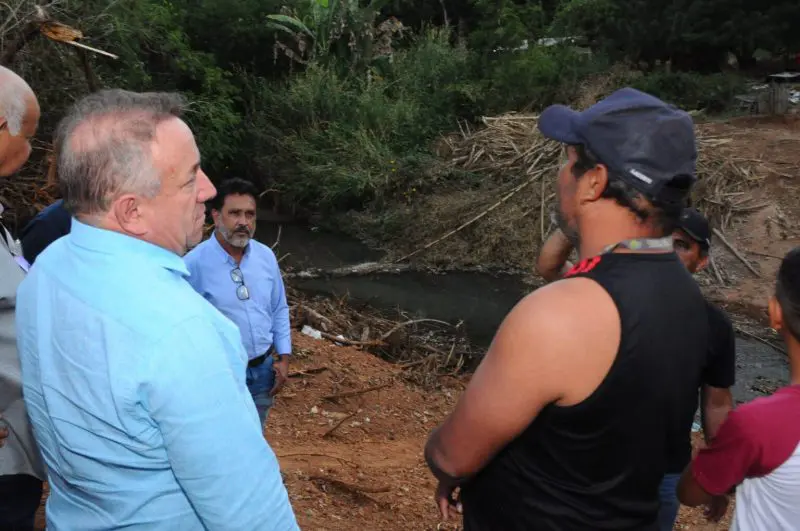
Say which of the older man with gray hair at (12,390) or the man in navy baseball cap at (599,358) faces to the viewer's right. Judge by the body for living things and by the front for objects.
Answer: the older man with gray hair

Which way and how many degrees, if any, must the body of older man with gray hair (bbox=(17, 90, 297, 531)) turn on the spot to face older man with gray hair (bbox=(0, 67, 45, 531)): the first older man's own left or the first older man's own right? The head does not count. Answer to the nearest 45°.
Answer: approximately 90° to the first older man's own left

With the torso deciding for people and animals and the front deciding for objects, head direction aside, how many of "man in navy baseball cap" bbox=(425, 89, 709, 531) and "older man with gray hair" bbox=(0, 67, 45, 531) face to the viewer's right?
1

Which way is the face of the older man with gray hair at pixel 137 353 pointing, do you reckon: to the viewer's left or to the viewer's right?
to the viewer's right

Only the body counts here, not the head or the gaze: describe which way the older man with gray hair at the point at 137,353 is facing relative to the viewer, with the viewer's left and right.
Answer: facing away from the viewer and to the right of the viewer

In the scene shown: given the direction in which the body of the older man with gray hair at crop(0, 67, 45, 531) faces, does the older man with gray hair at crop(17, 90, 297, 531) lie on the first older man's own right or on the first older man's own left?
on the first older man's own right

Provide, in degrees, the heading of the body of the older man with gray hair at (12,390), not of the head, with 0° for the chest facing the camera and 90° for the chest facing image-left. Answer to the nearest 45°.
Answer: approximately 270°

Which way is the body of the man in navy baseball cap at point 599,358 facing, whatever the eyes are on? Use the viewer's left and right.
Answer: facing away from the viewer and to the left of the viewer

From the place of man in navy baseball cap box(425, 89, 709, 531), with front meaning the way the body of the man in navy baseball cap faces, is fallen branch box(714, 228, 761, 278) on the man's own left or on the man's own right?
on the man's own right
